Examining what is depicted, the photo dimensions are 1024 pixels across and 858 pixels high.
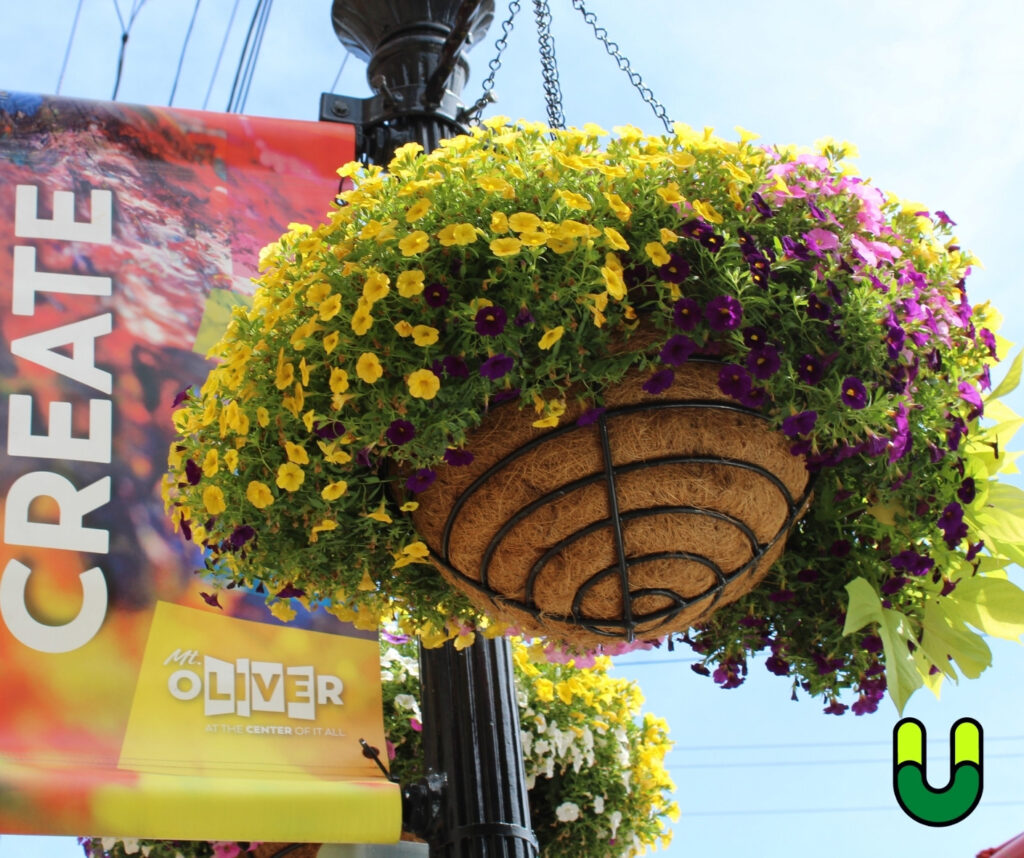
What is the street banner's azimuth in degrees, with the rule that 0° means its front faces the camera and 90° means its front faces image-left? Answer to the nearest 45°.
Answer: approximately 0°

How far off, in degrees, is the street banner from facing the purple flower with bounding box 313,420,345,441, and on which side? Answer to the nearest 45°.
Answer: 0° — it already faces it

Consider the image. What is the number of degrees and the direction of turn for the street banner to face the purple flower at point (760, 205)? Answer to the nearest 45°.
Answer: approximately 45° to its left
